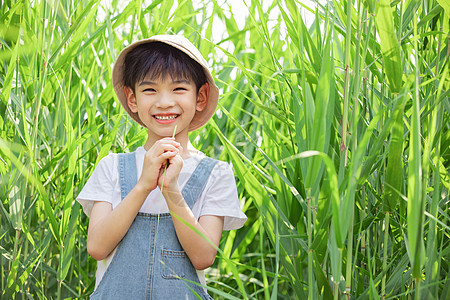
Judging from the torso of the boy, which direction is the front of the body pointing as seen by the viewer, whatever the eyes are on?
toward the camera
